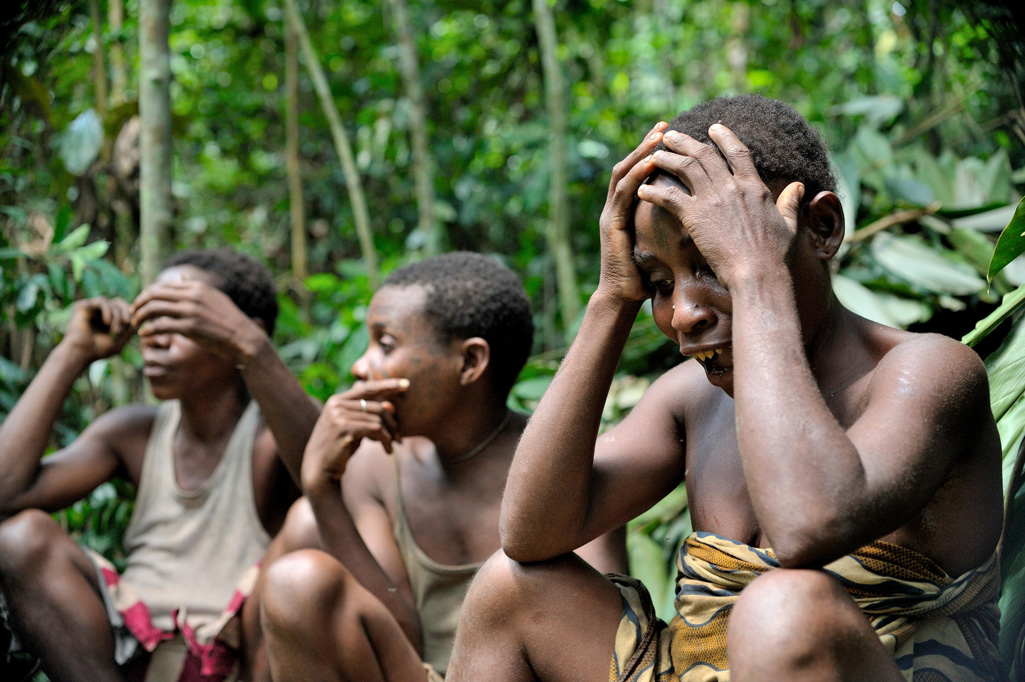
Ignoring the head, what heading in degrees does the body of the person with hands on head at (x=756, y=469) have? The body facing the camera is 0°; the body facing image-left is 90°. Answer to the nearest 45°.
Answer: approximately 45°

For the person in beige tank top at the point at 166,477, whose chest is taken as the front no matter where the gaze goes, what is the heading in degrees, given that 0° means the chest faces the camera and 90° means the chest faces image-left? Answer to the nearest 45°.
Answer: approximately 45°

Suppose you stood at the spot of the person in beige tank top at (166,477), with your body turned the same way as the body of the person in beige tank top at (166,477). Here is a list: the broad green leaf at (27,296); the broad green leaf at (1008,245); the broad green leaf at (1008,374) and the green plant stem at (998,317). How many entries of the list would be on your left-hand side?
3

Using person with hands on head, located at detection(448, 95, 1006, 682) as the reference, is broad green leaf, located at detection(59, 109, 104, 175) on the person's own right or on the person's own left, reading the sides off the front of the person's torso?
on the person's own right

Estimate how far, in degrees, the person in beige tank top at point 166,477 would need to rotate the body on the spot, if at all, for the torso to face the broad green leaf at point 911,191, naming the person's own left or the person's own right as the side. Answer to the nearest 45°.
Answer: approximately 135° to the person's own left

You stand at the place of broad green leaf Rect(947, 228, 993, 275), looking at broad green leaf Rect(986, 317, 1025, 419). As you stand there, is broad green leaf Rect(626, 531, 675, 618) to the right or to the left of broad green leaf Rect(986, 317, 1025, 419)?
right

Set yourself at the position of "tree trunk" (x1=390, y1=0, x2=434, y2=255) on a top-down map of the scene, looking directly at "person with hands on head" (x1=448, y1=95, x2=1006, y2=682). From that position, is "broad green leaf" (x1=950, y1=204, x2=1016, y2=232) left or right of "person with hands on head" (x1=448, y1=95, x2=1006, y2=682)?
left

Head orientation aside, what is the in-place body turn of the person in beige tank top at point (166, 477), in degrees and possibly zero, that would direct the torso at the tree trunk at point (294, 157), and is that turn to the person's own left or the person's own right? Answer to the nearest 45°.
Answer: approximately 135° to the person's own right
